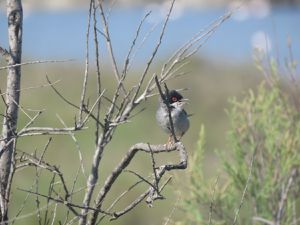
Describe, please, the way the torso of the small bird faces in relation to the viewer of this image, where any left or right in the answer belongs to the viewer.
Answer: facing the viewer and to the right of the viewer

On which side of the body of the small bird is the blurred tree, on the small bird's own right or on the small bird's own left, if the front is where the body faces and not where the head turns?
on the small bird's own left
